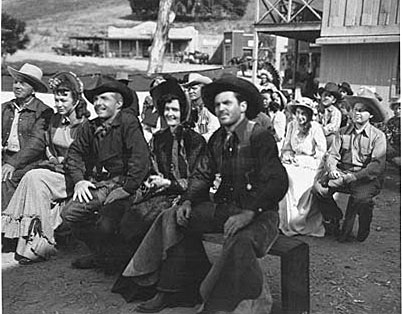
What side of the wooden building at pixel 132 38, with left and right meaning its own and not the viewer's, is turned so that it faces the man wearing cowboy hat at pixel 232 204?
front

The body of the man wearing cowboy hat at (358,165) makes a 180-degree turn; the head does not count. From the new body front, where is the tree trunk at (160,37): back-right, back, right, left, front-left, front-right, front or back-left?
left

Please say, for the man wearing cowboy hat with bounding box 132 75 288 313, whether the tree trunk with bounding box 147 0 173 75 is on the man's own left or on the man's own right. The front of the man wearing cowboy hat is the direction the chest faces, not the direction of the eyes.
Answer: on the man's own right

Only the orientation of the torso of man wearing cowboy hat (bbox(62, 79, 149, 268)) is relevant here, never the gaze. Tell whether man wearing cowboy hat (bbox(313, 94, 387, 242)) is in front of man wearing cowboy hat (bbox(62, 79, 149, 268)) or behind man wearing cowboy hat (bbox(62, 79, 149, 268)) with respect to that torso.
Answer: behind

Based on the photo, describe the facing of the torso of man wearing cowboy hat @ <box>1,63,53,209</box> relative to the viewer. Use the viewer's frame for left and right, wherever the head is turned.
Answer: facing the viewer and to the left of the viewer

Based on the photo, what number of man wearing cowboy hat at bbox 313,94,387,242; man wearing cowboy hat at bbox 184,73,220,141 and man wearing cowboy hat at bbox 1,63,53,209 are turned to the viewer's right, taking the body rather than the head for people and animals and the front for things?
0

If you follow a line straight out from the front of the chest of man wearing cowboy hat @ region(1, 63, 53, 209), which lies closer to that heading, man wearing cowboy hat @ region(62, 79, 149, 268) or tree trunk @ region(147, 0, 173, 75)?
the man wearing cowboy hat @ region(62, 79, 149, 268)

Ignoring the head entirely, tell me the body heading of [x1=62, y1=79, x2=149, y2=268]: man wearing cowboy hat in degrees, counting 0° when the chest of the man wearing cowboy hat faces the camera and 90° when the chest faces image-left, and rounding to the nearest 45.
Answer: approximately 45°

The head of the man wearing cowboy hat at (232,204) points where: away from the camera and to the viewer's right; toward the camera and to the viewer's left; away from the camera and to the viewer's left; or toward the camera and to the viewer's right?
toward the camera and to the viewer's left

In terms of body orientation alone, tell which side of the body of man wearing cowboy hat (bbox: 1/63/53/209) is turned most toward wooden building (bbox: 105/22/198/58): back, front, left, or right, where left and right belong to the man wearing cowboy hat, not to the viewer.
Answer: back

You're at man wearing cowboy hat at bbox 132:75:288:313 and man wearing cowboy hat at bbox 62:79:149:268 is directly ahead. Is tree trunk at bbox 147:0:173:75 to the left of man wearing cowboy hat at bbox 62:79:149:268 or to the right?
right

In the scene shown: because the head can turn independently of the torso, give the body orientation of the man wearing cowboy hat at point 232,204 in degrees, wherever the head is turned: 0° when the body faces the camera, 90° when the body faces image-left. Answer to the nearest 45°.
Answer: approximately 45°

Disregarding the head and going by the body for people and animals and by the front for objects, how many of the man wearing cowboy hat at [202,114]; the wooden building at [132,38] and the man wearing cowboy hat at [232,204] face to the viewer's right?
0

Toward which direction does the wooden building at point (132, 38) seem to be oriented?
toward the camera

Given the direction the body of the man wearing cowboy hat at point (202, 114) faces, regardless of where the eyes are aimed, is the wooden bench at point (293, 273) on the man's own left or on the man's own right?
on the man's own left

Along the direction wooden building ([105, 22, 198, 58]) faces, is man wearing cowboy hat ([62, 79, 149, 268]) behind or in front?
in front
